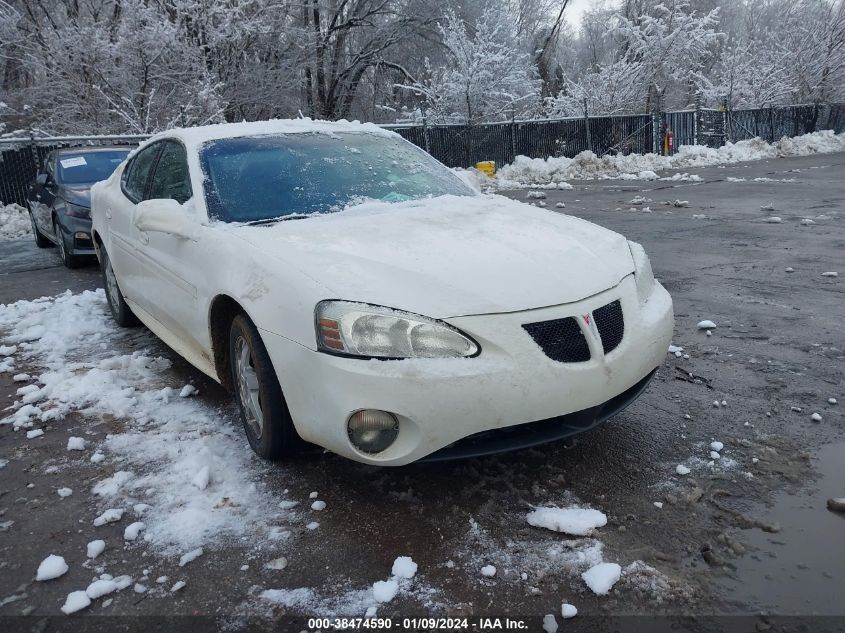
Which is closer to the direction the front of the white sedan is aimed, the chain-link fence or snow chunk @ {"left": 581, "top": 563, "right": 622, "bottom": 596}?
the snow chunk

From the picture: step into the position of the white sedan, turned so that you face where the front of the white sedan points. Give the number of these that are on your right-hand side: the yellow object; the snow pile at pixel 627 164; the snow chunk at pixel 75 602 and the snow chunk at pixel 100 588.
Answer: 2

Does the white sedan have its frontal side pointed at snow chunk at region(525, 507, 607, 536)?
yes

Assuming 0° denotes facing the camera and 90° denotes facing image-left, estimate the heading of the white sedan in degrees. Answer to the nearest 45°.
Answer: approximately 315°

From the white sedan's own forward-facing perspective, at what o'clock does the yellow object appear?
The yellow object is roughly at 8 o'clock from the white sedan.

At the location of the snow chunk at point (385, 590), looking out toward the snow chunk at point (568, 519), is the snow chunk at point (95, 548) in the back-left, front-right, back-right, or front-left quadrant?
back-left

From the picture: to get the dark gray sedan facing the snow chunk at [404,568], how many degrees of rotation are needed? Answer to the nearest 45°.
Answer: approximately 45° to its right

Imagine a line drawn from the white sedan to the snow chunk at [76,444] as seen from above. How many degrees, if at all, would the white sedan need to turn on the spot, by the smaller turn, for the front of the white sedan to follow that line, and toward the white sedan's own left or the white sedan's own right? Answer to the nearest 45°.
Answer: approximately 135° to the white sedan's own right
